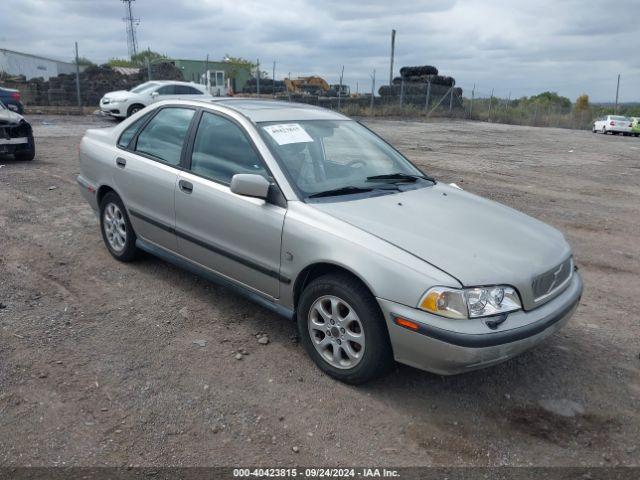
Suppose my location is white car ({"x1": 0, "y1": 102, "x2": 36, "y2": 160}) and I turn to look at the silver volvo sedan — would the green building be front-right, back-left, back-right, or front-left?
back-left

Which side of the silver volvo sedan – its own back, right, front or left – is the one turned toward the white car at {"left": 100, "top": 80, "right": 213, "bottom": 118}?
back

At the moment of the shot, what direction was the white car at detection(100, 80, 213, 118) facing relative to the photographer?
facing the viewer and to the left of the viewer

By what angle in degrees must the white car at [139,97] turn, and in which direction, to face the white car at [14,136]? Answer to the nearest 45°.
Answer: approximately 45° to its left

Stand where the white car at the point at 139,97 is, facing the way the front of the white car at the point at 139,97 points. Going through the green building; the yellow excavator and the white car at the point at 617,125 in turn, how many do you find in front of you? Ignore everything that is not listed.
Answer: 0

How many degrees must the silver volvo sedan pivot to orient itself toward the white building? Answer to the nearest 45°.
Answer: approximately 180°

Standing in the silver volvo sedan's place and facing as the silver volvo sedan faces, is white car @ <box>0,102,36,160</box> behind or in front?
behind

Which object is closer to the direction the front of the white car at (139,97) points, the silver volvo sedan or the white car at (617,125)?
the silver volvo sedan

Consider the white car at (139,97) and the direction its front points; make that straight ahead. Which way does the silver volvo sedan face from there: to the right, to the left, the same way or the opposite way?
to the left

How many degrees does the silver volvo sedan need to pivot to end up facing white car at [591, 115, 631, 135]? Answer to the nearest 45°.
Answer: approximately 90° to its left

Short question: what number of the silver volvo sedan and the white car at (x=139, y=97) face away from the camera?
0

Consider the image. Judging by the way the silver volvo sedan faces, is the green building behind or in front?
behind
